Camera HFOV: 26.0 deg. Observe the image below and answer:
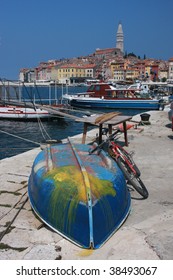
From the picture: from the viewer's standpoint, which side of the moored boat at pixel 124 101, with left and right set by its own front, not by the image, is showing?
left

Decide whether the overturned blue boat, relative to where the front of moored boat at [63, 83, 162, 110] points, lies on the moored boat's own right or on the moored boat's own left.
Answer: on the moored boat's own left

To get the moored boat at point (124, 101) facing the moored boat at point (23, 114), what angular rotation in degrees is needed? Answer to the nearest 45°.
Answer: approximately 45° to its left

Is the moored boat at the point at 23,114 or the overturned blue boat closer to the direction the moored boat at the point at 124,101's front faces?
the moored boat

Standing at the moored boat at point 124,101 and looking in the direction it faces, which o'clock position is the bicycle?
The bicycle is roughly at 9 o'clock from the moored boat.
